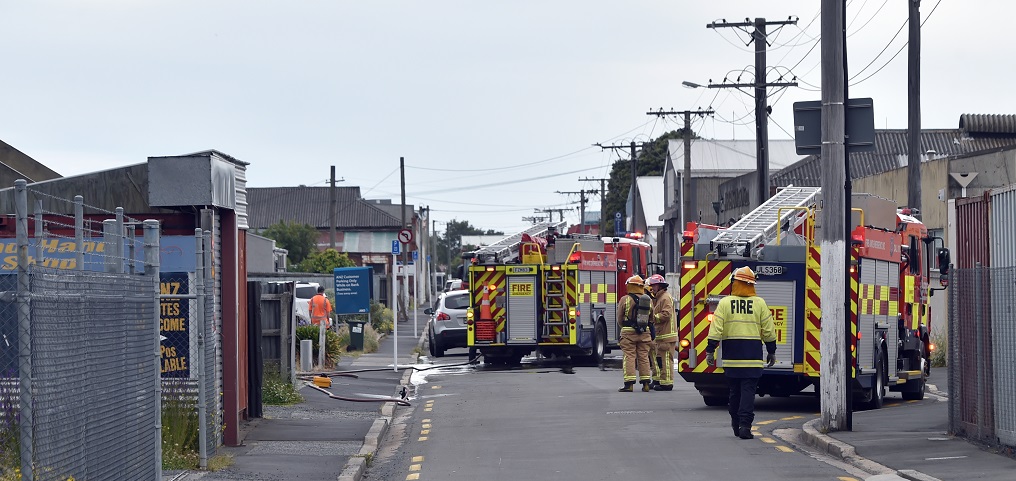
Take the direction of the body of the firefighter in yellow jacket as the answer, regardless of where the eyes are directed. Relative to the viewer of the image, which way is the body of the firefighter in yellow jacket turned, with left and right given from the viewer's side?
facing away from the viewer

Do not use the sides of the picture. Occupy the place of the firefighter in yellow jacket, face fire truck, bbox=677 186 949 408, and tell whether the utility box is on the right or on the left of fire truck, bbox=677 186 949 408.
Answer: left

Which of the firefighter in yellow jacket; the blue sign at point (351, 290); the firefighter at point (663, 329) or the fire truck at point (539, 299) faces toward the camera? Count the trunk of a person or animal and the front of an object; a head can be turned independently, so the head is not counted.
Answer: the blue sign

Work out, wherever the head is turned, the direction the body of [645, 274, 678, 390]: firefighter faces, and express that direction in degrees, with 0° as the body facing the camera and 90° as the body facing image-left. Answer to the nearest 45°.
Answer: approximately 90°

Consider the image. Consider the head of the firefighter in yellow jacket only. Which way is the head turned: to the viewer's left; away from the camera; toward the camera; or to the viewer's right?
away from the camera

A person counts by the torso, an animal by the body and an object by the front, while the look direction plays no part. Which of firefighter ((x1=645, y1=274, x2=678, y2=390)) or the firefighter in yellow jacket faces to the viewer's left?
the firefighter

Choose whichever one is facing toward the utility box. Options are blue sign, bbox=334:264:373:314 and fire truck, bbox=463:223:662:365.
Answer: the blue sign
